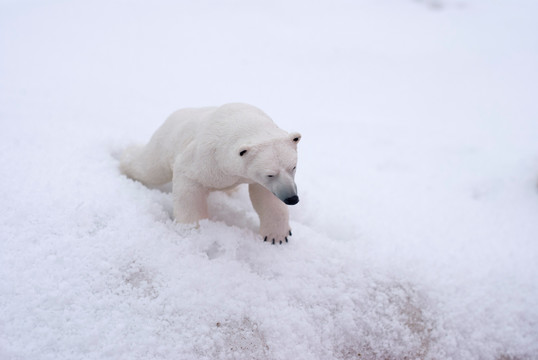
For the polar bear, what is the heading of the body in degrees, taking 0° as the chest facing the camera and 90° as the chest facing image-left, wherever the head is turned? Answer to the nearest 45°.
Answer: approximately 315°
